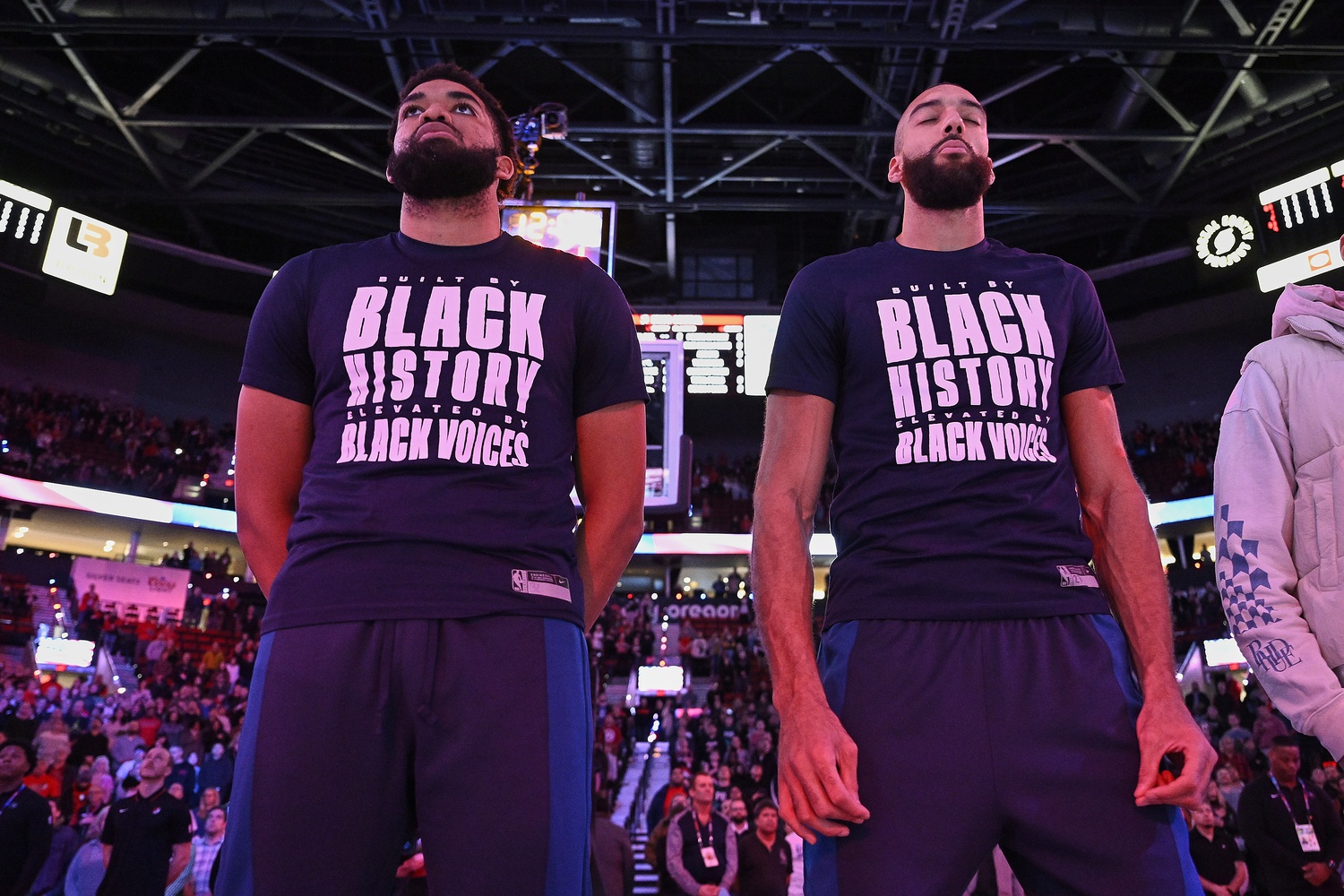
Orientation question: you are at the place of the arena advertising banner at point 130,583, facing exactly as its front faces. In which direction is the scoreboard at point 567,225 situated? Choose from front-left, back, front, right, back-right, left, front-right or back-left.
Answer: front

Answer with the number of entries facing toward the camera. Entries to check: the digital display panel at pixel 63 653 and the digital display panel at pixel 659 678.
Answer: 2

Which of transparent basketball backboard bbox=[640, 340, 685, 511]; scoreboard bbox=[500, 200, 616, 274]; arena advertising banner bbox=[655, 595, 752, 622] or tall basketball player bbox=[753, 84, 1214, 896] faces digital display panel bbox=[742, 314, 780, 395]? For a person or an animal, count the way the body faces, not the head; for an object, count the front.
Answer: the arena advertising banner

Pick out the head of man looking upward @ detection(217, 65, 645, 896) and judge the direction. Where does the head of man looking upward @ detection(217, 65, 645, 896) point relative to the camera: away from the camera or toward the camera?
toward the camera

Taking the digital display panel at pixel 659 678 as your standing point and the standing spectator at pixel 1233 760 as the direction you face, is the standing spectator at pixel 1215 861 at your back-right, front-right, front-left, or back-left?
front-right

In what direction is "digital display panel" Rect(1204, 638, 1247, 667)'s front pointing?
toward the camera

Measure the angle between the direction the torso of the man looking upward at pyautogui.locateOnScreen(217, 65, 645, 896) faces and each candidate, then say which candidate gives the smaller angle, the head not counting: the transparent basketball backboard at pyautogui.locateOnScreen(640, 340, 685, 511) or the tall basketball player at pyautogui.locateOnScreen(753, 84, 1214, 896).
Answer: the tall basketball player

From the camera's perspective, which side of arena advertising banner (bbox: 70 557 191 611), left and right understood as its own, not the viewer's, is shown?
front

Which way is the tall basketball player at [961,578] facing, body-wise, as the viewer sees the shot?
toward the camera
